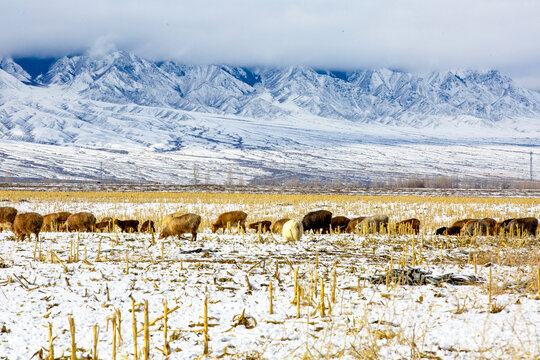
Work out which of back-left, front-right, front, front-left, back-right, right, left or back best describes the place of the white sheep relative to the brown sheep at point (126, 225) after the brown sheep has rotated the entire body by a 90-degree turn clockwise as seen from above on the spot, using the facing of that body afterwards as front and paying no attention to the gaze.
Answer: back-right

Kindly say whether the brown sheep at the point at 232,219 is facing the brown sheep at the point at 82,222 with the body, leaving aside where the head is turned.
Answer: yes

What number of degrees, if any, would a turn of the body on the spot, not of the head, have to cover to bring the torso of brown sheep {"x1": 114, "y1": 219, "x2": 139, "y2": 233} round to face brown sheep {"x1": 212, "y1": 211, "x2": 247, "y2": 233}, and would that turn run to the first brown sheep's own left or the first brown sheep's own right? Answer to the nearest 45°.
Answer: approximately 180°

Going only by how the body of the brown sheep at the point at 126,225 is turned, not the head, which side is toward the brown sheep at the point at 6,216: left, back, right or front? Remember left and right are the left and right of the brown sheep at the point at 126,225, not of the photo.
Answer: front

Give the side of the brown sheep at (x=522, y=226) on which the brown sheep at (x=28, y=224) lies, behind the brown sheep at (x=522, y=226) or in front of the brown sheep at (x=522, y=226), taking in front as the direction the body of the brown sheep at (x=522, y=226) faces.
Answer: in front

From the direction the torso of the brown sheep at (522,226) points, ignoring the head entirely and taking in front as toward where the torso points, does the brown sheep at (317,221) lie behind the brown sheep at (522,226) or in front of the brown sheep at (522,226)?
in front

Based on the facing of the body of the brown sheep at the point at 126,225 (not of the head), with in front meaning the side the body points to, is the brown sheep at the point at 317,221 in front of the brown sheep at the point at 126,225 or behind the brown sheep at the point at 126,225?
behind

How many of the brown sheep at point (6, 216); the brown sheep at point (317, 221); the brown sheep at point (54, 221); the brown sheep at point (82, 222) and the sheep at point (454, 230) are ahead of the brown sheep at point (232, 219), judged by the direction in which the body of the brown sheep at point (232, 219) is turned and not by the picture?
3

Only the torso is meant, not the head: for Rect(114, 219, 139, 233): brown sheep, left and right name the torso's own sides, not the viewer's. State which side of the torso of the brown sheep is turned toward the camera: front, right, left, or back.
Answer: left

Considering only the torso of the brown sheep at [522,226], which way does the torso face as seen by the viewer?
to the viewer's left

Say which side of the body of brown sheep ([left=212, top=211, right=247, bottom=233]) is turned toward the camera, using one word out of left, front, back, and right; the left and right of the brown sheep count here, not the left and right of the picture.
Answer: left
